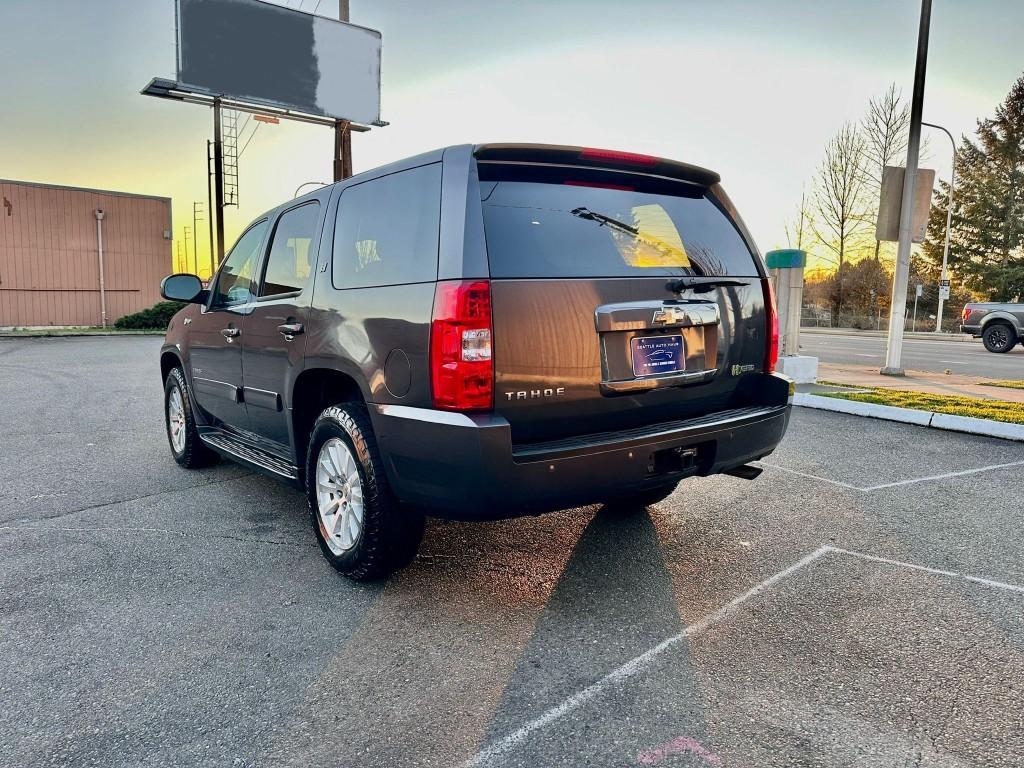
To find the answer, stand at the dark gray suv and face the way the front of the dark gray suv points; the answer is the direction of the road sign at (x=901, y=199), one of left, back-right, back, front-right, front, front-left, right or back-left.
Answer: right

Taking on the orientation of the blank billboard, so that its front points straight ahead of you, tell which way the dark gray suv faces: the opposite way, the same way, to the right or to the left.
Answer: the opposite way

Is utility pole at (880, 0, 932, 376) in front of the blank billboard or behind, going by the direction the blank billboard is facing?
in front

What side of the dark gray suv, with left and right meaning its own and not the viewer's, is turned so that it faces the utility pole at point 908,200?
right

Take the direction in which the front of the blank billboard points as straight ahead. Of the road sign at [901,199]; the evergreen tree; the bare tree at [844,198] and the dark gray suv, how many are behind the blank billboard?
0

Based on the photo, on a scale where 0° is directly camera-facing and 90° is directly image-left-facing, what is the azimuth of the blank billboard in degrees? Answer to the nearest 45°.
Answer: approximately 315°

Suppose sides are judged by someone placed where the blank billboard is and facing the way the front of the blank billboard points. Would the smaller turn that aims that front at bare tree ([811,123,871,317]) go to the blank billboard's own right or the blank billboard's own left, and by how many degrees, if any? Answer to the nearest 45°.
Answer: approximately 45° to the blank billboard's own left

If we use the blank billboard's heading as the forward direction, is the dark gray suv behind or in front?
in front

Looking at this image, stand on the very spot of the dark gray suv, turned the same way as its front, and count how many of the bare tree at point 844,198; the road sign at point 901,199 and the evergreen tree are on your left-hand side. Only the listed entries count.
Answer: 0

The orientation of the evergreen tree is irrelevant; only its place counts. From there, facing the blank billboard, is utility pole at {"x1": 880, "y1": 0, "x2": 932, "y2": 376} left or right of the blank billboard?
left

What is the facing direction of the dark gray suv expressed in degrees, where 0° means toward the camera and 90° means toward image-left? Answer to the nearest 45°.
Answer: approximately 135°

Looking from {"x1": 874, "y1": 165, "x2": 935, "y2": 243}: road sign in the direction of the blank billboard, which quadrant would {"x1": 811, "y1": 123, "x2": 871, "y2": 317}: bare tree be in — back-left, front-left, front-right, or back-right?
front-right

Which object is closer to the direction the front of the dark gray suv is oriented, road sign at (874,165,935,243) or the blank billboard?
the blank billboard

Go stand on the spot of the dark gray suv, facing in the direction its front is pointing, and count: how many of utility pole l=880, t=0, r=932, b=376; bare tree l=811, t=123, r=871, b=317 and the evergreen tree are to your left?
0

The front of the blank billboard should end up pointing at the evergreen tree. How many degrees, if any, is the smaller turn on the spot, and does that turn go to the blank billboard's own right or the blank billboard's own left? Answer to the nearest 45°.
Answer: approximately 45° to the blank billboard's own left
